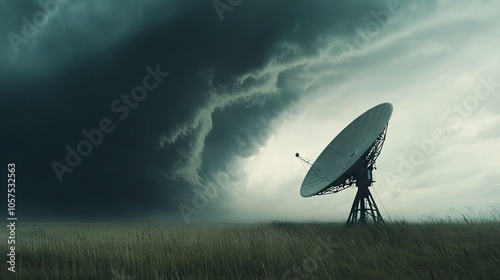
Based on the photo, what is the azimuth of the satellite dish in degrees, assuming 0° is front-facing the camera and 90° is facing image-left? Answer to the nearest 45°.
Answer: approximately 45°
